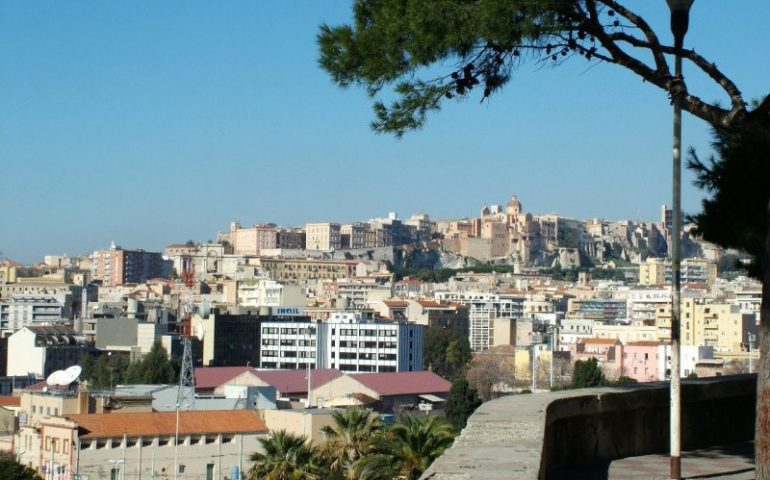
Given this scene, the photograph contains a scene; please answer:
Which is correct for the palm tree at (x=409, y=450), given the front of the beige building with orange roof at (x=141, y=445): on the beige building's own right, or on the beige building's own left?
on the beige building's own left

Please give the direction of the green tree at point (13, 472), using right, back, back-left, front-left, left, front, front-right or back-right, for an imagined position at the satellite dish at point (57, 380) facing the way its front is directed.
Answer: front-left

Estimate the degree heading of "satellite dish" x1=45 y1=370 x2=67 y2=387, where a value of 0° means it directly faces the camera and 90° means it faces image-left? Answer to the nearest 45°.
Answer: approximately 45°

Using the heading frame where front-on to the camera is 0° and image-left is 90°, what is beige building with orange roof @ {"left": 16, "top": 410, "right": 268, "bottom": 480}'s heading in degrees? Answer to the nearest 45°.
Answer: approximately 45°

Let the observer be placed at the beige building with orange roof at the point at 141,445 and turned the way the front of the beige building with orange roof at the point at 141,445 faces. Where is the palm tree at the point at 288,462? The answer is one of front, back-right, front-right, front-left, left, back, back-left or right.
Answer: front-left

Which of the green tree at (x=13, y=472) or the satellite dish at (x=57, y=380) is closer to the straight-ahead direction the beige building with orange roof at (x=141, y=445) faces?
the green tree
